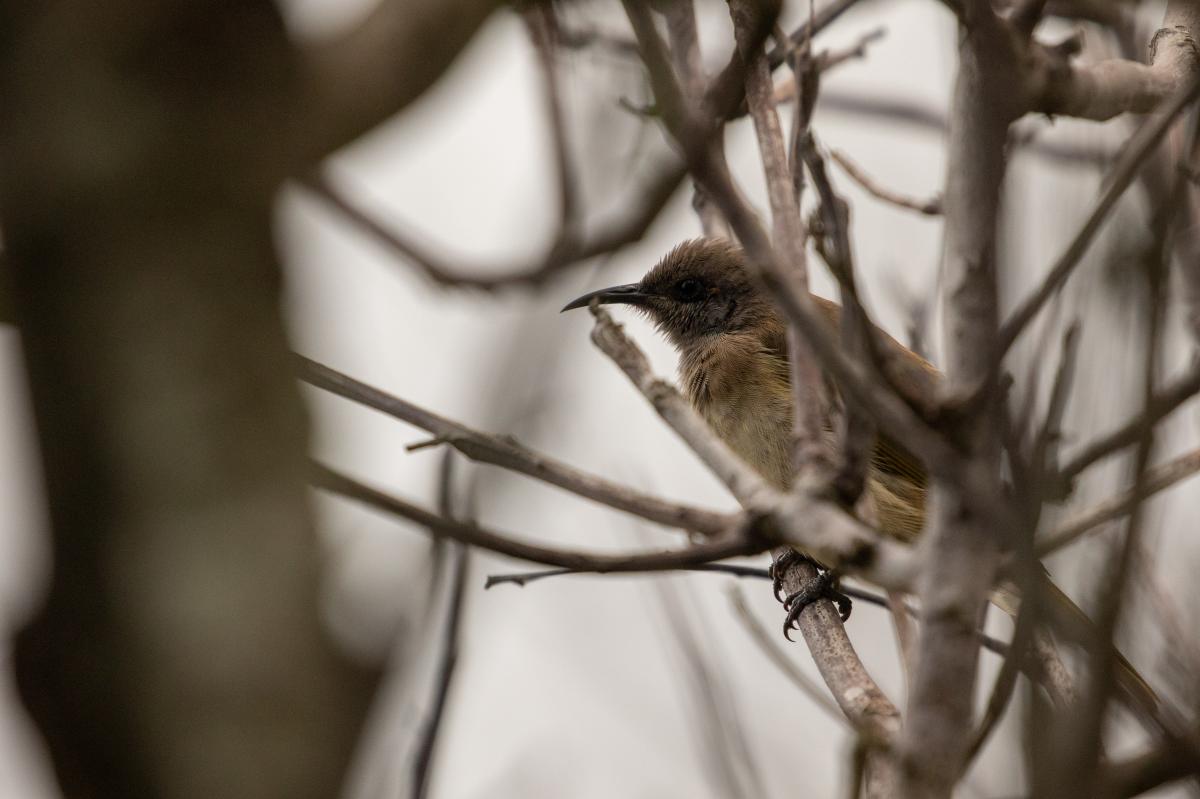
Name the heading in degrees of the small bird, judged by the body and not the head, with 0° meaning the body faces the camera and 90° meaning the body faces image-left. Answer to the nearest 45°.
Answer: approximately 90°

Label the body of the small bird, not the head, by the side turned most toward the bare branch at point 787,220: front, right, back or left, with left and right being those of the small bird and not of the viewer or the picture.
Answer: left

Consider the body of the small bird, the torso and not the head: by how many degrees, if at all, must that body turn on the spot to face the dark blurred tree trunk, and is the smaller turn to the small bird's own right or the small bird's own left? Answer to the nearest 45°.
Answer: approximately 90° to the small bird's own left

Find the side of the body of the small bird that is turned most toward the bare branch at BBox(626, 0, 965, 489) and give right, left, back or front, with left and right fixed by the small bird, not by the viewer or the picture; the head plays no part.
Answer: left

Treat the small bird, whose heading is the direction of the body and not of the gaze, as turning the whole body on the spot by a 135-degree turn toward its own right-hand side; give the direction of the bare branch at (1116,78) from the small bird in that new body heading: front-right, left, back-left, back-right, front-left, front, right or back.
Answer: right
